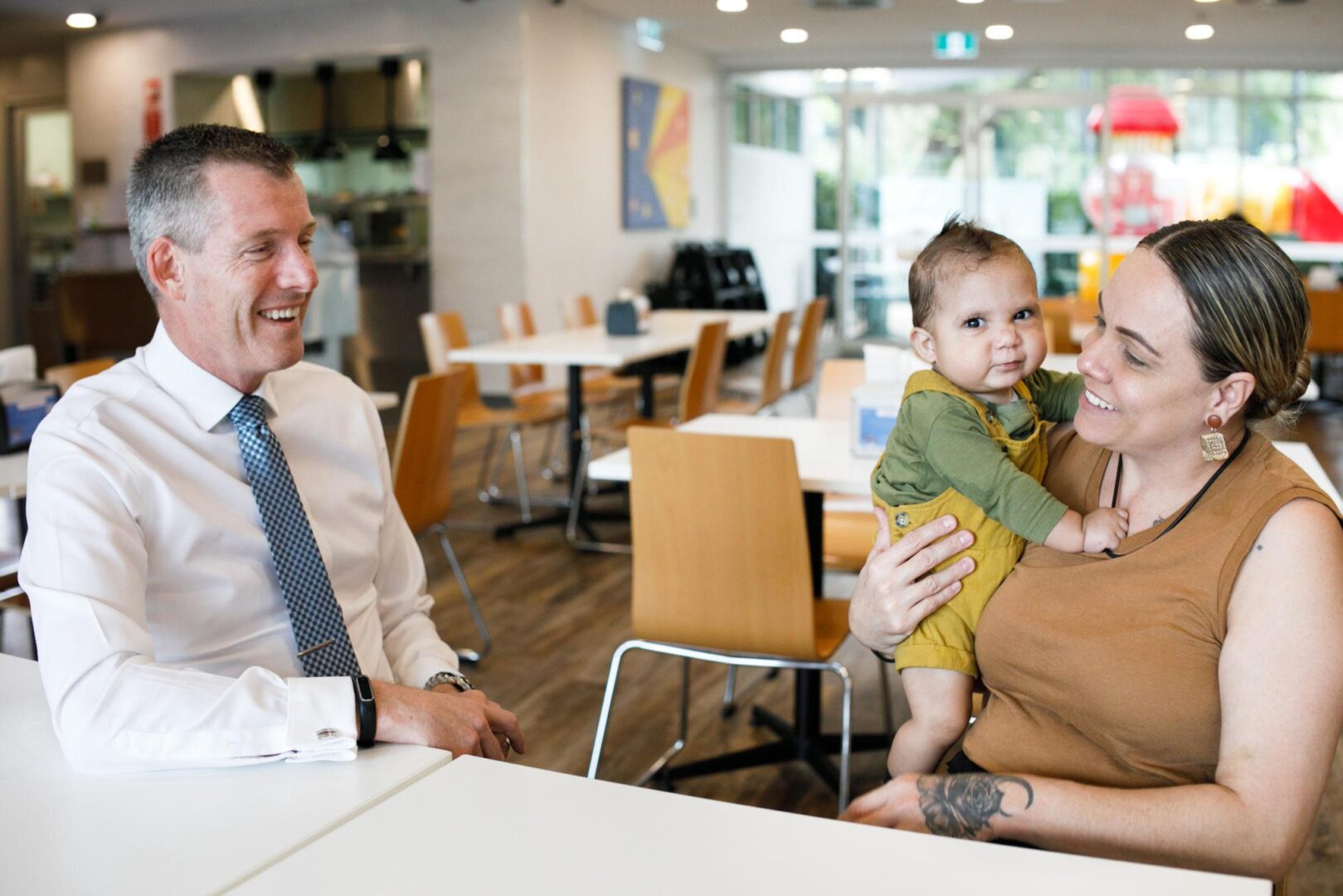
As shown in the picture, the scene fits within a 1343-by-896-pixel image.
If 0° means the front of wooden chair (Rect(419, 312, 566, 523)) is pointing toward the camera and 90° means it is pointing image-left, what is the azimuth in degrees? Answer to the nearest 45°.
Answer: approximately 270°

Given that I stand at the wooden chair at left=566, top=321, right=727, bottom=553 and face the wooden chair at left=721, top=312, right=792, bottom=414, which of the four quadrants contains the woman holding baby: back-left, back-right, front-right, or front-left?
back-right

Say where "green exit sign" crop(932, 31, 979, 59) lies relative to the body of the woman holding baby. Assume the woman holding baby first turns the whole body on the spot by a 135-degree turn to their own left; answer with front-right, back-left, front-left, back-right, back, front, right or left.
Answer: left

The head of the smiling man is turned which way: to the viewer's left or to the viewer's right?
to the viewer's right

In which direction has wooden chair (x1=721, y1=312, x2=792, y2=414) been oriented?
to the viewer's left

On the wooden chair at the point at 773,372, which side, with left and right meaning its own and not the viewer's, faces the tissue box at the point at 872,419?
left

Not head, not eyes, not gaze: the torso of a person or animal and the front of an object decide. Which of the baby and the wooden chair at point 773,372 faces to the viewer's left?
the wooden chair

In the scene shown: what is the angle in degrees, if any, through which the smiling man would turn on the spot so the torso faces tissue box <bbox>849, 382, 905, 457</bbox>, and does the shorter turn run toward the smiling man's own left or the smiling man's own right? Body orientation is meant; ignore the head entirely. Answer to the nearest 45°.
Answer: approximately 90° to the smiling man's own left

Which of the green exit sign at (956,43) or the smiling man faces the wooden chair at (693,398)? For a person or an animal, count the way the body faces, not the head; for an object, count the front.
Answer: the green exit sign

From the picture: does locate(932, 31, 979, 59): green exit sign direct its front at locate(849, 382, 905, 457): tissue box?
yes
